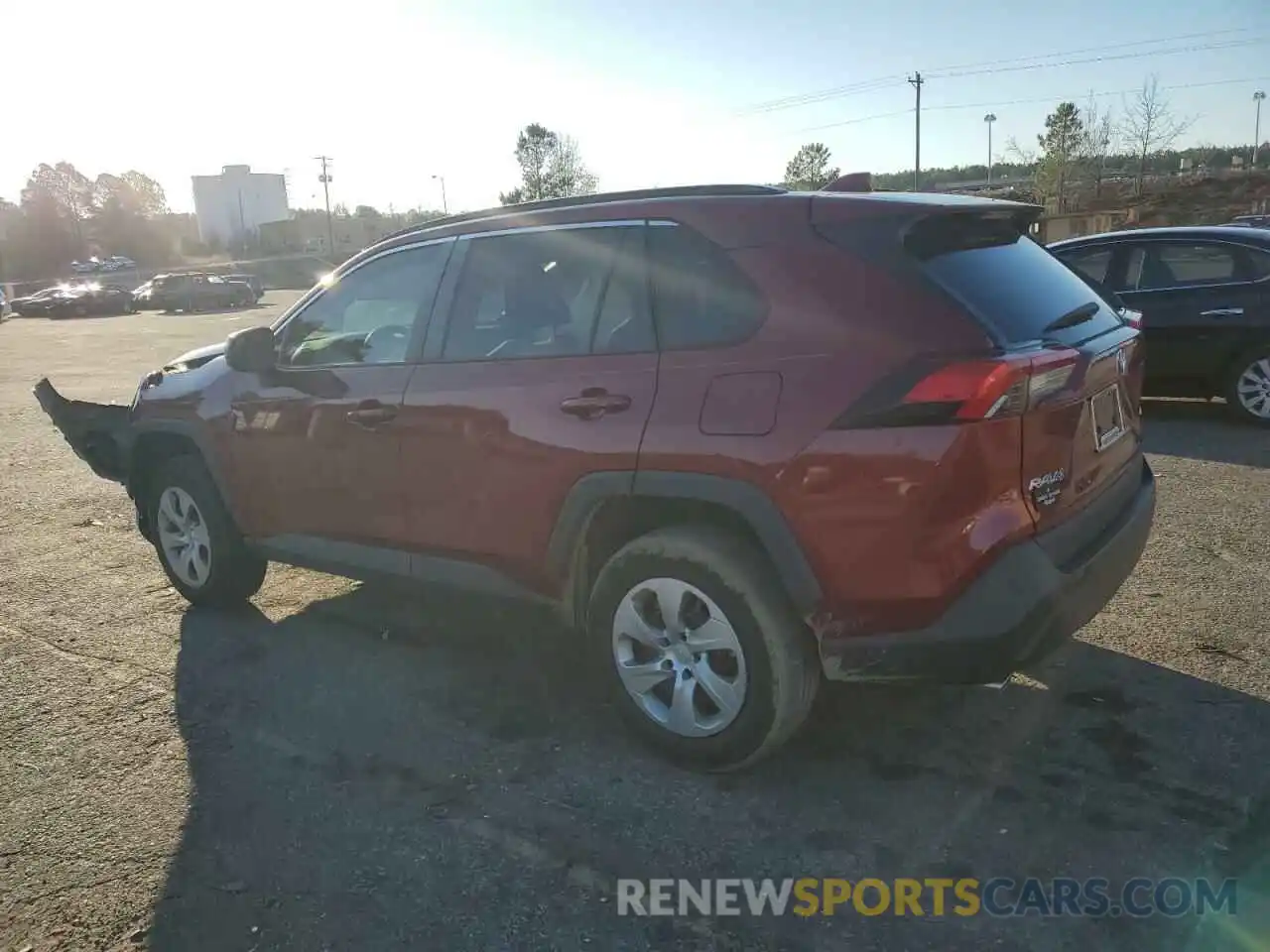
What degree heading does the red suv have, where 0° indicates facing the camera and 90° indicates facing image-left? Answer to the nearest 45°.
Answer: approximately 135°

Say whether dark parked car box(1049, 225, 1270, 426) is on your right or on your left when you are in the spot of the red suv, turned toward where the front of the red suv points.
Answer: on your right

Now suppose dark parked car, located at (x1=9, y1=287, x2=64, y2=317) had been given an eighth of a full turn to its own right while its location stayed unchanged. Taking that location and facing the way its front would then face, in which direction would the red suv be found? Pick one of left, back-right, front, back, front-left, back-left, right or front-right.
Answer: left

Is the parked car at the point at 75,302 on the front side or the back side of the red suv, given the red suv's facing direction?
on the front side

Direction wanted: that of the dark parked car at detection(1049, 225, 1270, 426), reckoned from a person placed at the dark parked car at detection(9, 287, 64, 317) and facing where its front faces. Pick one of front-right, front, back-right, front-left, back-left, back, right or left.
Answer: front-left

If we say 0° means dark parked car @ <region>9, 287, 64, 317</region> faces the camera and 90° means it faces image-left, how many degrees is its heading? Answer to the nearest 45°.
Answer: approximately 45°
